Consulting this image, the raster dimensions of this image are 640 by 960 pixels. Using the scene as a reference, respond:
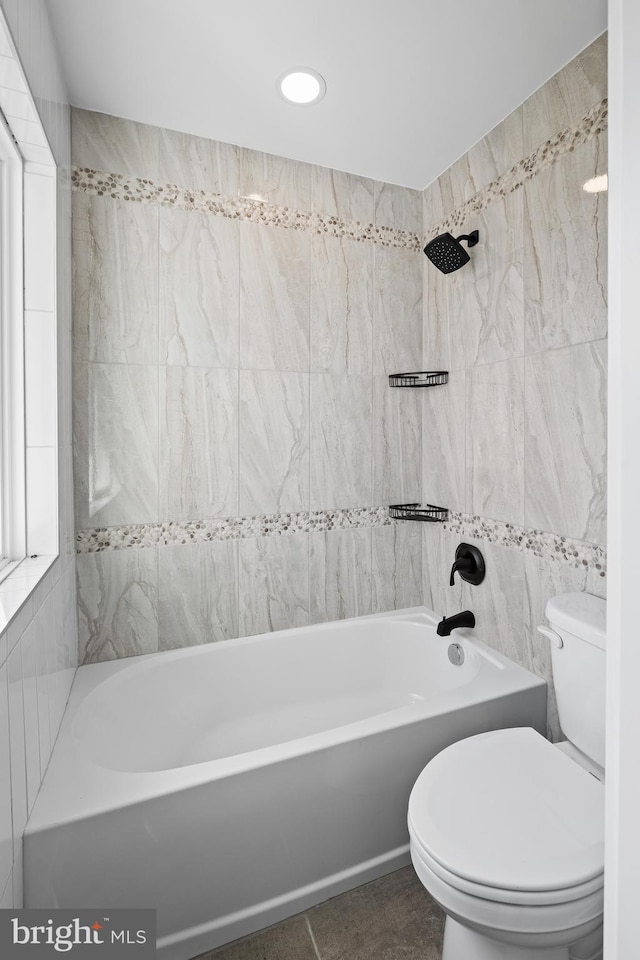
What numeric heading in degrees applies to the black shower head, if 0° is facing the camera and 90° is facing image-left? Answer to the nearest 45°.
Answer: approximately 45°

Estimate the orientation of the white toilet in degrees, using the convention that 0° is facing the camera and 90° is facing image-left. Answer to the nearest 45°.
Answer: approximately 45°
